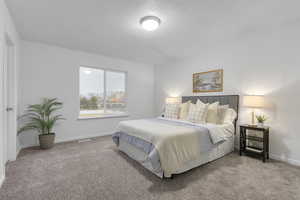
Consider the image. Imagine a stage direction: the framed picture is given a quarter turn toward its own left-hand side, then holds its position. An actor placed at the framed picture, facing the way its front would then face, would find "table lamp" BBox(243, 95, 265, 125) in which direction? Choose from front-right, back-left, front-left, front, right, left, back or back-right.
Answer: front

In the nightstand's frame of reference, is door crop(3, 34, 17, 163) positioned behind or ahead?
ahead

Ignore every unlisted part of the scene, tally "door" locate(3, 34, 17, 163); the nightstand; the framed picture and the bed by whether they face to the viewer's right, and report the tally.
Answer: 1

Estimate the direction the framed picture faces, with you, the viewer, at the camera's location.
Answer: facing the viewer and to the left of the viewer

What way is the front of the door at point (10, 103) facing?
to the viewer's right

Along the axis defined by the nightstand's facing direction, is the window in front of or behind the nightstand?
in front

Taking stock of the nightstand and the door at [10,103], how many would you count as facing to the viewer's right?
1

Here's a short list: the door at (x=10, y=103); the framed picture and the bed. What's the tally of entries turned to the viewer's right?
1

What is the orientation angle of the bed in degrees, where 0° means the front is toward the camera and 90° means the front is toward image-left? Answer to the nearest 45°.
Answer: approximately 45°

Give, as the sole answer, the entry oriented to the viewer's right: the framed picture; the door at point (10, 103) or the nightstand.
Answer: the door

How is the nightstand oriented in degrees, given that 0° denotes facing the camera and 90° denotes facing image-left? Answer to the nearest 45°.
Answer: approximately 45°

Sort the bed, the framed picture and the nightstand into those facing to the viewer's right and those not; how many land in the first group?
0
